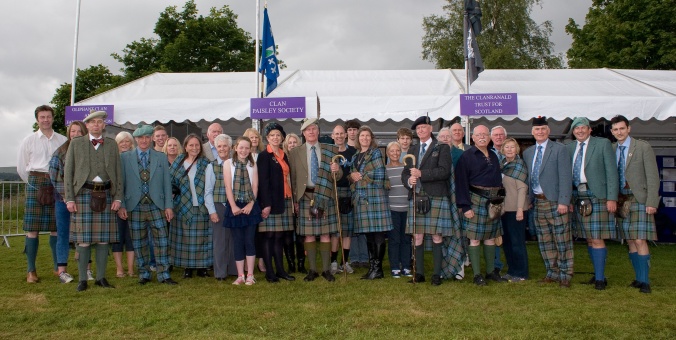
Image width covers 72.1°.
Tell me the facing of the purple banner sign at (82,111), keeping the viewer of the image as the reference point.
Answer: facing the viewer

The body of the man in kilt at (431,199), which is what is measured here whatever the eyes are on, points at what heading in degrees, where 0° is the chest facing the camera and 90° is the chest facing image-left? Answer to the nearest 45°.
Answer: approximately 45°

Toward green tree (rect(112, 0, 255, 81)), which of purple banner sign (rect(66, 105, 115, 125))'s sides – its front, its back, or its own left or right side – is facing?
back

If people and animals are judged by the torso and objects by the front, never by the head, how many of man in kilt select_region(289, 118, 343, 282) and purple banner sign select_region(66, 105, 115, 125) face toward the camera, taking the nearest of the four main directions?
2

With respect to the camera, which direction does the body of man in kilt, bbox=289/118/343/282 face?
toward the camera

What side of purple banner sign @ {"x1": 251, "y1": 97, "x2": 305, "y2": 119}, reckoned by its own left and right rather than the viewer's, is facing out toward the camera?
front

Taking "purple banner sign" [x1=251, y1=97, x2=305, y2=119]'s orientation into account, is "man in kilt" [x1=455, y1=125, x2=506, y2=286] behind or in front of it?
in front

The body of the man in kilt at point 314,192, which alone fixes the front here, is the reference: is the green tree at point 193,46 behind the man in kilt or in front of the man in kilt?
behind
